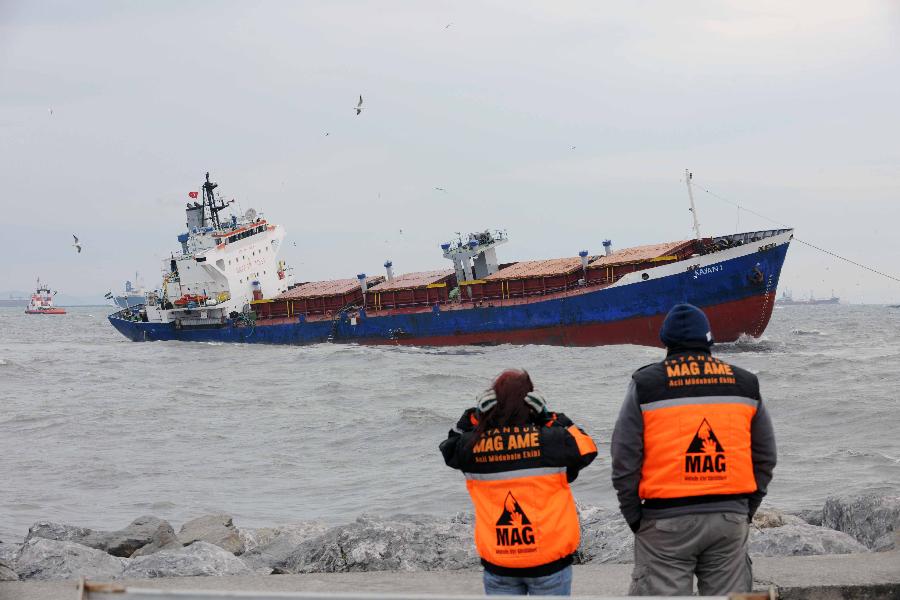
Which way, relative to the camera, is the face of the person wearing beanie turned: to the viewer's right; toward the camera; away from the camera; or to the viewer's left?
away from the camera

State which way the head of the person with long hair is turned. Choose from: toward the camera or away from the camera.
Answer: away from the camera

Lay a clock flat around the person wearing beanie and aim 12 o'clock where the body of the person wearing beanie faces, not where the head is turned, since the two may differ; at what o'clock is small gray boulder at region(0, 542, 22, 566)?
The small gray boulder is roughly at 10 o'clock from the person wearing beanie.

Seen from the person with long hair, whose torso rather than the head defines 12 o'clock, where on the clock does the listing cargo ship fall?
The listing cargo ship is roughly at 12 o'clock from the person with long hair.

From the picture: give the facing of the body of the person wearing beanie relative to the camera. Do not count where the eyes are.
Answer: away from the camera

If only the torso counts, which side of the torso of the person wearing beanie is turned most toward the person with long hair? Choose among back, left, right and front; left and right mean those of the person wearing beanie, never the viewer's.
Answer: left

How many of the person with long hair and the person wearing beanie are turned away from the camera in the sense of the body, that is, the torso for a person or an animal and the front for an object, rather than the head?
2

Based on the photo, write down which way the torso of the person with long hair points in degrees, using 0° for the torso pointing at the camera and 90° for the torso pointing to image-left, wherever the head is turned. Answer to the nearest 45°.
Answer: approximately 180°

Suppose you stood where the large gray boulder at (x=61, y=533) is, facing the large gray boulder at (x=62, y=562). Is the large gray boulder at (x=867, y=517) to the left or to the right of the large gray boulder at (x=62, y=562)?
left
